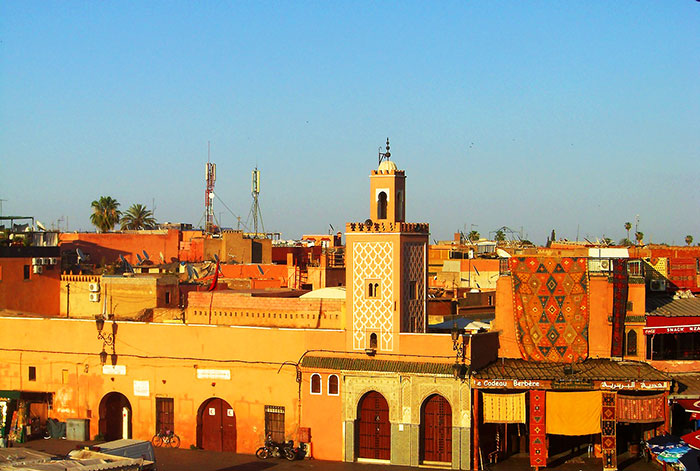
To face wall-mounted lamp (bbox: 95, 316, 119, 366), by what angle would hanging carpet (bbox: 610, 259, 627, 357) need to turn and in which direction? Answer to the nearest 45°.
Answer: approximately 90° to its right

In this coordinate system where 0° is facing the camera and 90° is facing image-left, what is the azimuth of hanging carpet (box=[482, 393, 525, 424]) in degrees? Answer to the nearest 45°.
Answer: approximately 0°

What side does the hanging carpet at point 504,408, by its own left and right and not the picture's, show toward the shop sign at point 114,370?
right

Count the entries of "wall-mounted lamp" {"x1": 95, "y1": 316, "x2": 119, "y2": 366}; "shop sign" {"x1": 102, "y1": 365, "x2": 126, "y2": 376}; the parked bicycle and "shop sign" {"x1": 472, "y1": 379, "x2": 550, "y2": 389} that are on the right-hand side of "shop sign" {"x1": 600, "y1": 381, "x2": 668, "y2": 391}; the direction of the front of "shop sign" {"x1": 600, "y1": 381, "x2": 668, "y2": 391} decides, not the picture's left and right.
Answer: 4
